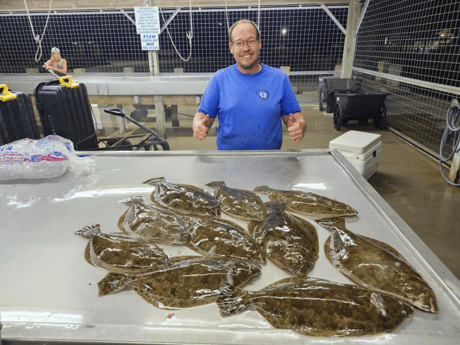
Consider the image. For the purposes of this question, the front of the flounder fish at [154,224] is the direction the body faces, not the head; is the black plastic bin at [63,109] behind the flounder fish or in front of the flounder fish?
behind

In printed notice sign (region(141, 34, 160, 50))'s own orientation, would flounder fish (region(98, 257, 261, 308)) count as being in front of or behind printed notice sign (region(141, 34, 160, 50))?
in front

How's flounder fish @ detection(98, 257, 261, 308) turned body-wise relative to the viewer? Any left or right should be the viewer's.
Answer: facing to the right of the viewer

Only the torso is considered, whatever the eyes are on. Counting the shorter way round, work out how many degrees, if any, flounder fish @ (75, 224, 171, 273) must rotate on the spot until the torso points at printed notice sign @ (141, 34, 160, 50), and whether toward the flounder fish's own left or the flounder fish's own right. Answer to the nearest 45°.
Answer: approximately 135° to the flounder fish's own left

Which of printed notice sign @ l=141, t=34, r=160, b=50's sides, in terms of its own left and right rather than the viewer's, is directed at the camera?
front

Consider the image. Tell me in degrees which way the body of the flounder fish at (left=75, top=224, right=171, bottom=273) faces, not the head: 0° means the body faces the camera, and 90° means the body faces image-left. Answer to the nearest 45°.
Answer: approximately 315°

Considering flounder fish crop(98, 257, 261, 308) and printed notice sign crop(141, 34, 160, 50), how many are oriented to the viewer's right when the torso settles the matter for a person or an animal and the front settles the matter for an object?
1

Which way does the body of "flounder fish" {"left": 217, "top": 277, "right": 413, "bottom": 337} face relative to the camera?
to the viewer's right

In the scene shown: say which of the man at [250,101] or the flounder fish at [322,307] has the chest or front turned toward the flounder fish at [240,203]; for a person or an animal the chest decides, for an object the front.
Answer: the man
